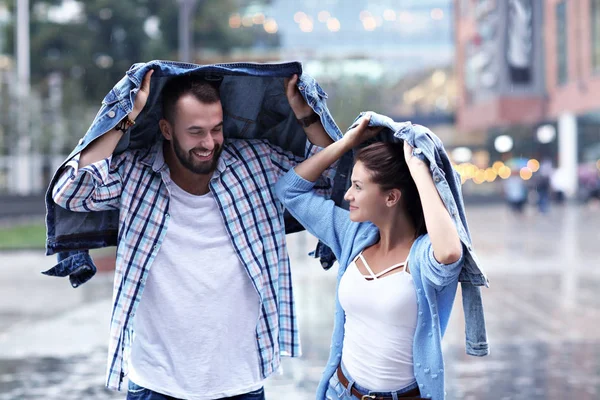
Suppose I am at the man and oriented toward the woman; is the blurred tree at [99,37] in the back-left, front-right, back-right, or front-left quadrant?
back-left

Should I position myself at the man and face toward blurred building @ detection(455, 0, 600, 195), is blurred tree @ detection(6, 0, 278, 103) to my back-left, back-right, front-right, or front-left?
front-left

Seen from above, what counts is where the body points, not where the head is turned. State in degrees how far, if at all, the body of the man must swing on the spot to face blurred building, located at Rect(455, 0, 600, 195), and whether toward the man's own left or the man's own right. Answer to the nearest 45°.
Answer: approximately 135° to the man's own left

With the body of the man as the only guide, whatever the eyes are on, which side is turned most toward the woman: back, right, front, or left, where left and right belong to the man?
left

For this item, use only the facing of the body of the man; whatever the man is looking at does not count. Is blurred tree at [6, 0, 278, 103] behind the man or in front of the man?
behind

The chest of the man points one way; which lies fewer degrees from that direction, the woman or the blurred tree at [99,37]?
the woman

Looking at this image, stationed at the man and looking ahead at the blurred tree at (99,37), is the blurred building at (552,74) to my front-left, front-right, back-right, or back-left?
front-right

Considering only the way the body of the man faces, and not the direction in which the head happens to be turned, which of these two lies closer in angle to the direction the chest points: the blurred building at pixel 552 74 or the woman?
the woman

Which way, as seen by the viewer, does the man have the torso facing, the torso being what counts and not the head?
toward the camera

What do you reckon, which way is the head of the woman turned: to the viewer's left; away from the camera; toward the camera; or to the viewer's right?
to the viewer's left
